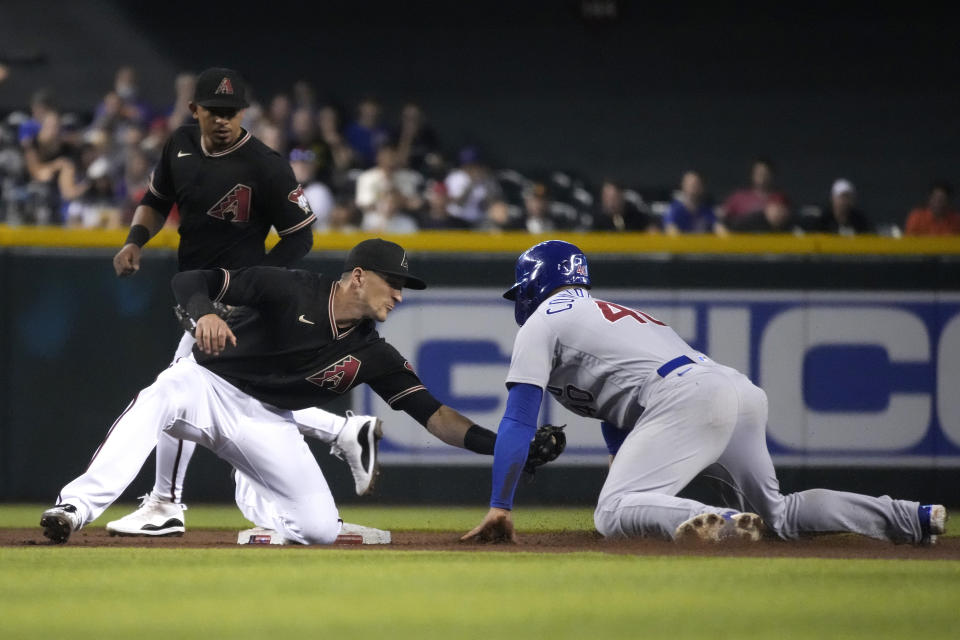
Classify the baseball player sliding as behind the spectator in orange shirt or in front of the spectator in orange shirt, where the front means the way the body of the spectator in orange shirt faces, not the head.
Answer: in front

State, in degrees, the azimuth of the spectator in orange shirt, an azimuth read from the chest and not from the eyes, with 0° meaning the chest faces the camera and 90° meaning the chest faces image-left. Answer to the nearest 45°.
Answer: approximately 0°
